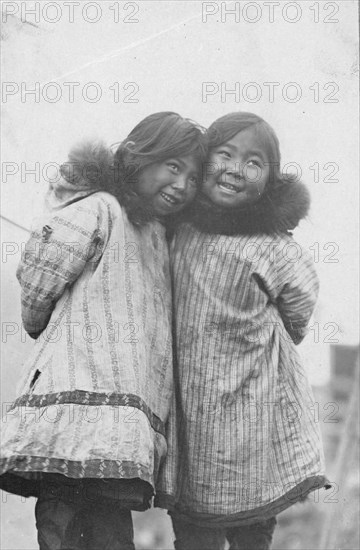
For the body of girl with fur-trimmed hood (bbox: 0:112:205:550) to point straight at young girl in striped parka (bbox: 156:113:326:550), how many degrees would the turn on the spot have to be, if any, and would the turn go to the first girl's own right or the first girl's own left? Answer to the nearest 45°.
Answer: approximately 45° to the first girl's own left

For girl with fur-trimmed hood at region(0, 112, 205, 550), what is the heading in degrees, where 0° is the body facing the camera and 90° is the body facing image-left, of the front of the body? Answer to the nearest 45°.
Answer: approximately 315°
